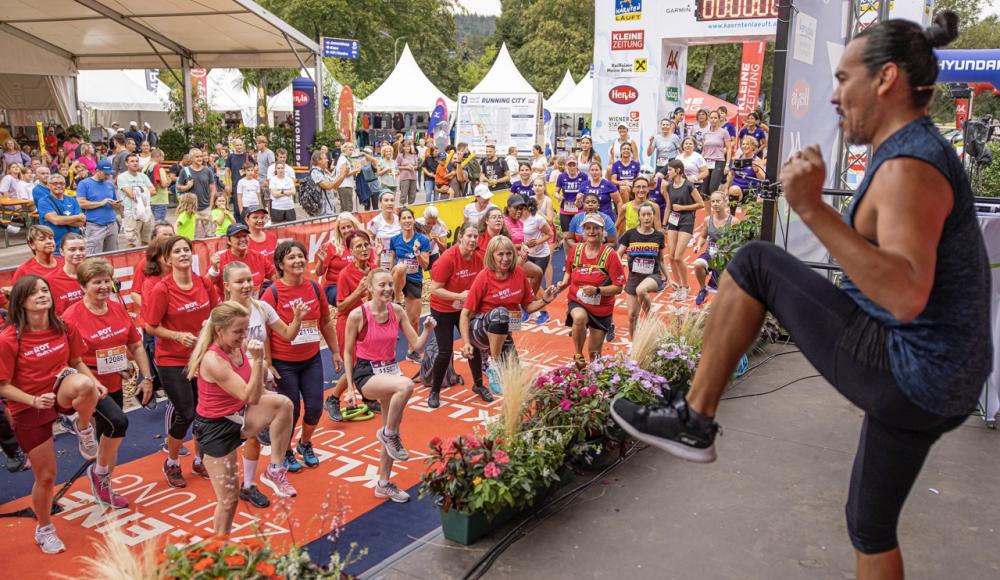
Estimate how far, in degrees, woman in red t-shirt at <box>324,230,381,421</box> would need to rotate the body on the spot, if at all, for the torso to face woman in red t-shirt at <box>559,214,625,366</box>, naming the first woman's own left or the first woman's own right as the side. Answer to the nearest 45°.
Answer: approximately 45° to the first woman's own left

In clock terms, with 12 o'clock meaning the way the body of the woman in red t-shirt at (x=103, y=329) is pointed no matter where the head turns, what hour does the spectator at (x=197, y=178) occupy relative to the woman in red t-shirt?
The spectator is roughly at 8 o'clock from the woman in red t-shirt.

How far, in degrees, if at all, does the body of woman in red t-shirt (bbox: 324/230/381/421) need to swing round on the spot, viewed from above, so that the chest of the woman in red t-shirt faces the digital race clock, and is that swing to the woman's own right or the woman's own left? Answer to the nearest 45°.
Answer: approximately 90° to the woman's own left

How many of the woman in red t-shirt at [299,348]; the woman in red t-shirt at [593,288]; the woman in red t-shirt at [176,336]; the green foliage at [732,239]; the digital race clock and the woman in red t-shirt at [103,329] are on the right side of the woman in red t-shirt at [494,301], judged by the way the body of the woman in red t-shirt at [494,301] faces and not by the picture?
3

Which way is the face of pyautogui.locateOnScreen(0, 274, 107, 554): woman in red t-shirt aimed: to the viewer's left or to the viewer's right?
to the viewer's right

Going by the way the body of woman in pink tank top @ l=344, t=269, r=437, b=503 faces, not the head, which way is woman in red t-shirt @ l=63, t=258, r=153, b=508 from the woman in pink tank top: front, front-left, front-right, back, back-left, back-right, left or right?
back-right

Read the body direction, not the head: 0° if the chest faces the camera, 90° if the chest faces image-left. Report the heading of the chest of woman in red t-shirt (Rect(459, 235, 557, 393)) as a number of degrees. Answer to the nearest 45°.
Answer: approximately 315°

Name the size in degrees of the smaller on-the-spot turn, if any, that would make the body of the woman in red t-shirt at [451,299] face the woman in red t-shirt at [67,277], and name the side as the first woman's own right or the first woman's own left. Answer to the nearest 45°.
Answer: approximately 135° to the first woman's own right

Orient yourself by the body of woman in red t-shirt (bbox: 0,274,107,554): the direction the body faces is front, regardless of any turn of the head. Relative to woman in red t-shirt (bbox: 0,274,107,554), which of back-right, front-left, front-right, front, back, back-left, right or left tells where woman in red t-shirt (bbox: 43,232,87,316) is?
back-left

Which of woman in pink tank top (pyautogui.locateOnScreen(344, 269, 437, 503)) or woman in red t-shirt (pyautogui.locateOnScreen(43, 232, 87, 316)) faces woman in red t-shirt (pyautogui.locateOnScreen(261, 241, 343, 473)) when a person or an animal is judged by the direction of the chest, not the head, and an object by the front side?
woman in red t-shirt (pyautogui.locateOnScreen(43, 232, 87, 316))
